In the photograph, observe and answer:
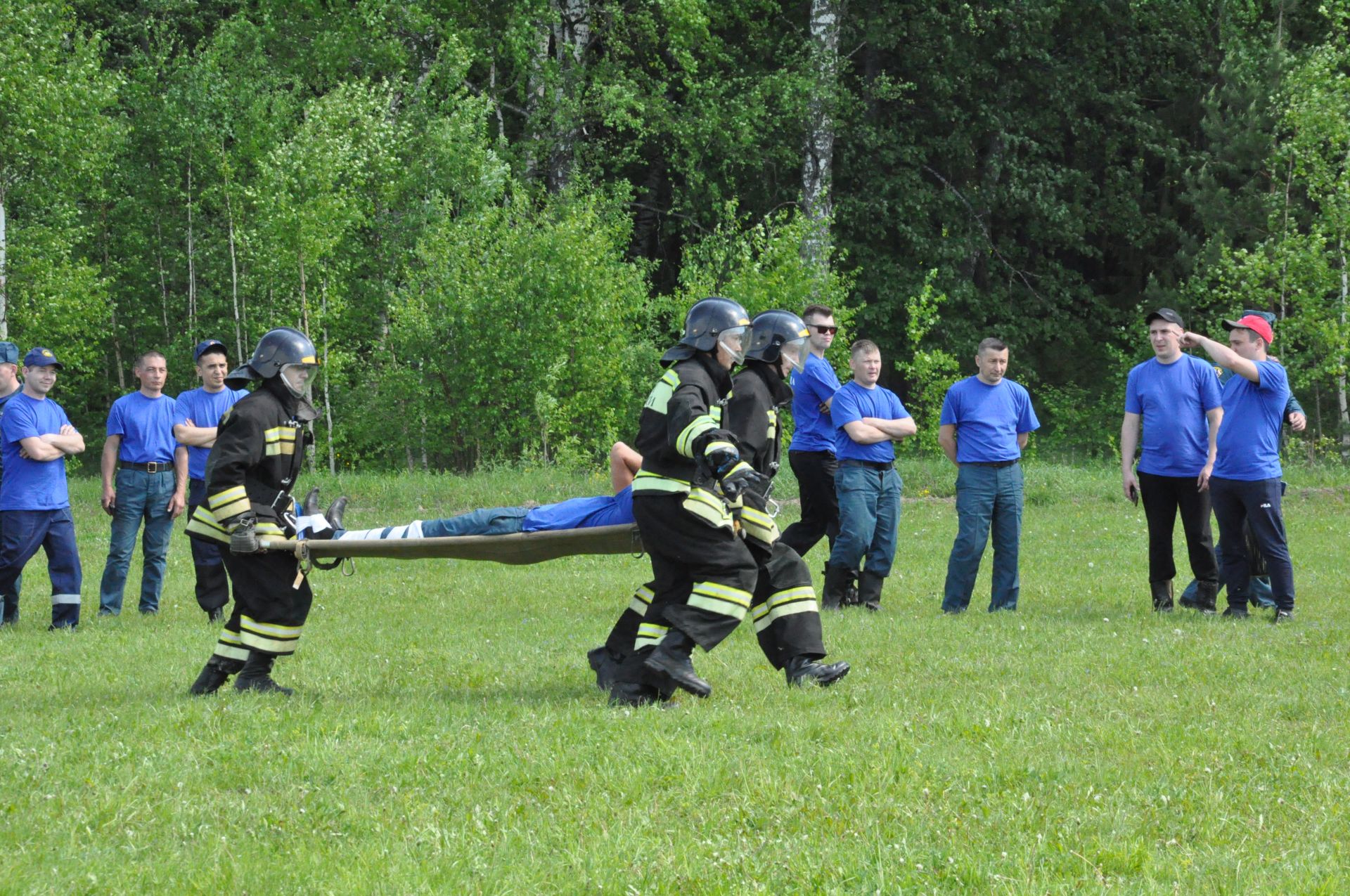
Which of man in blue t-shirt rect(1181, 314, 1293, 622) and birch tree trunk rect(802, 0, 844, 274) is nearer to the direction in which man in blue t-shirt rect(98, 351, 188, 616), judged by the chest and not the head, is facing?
the man in blue t-shirt

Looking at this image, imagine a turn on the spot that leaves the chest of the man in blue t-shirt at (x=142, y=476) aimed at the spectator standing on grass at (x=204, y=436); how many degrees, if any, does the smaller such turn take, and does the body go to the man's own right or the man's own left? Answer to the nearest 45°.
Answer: approximately 45° to the man's own left

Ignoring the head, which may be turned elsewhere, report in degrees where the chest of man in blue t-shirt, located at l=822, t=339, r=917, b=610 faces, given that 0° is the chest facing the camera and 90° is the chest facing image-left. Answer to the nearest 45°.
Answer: approximately 315°

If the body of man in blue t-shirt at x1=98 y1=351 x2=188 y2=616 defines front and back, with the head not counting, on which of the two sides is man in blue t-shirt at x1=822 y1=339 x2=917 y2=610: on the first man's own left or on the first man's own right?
on the first man's own left
